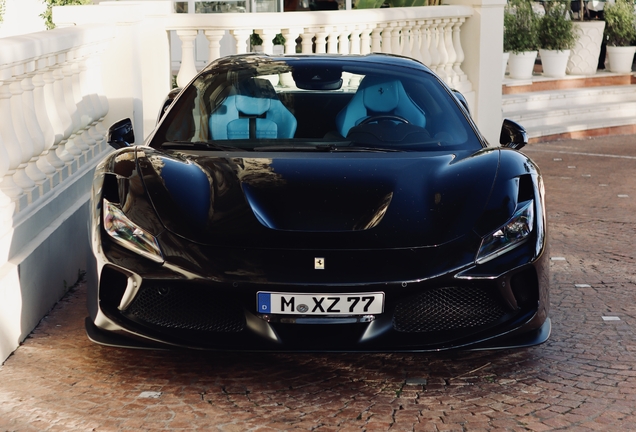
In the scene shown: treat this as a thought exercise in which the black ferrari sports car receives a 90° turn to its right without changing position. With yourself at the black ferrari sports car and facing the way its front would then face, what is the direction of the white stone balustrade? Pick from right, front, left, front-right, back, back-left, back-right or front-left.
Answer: front-right

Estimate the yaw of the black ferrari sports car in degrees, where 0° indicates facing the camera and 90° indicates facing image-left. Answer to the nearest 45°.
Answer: approximately 0°

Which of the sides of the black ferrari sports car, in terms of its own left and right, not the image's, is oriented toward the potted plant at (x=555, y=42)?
back

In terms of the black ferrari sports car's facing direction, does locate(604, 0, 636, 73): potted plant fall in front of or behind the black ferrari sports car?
behind

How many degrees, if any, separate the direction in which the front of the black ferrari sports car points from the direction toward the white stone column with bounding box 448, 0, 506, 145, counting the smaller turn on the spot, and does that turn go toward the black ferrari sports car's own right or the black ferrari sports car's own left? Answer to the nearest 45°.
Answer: approximately 180°

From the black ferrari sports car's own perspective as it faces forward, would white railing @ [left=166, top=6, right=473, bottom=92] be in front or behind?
behind

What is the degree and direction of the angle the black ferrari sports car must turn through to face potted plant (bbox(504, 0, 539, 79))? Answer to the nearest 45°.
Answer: approximately 180°

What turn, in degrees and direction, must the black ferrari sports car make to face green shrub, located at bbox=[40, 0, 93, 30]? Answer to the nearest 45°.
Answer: approximately 180°
